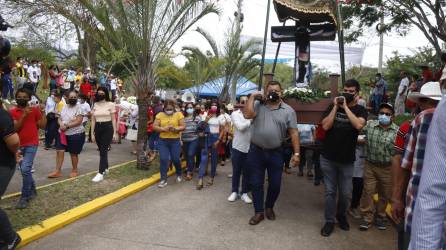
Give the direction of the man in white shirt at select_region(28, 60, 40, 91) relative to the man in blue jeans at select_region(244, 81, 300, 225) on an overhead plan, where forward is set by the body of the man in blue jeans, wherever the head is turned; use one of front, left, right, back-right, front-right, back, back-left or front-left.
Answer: back-right

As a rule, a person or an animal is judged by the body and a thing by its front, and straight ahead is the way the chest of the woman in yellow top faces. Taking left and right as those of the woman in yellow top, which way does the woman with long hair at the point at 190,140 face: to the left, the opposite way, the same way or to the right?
the same way

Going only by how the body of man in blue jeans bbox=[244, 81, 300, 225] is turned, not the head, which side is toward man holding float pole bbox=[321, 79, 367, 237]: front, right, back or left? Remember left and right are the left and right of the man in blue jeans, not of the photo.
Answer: left

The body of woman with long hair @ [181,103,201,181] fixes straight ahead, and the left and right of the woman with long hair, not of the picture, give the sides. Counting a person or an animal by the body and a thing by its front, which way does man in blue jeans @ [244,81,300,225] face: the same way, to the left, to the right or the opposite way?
the same way

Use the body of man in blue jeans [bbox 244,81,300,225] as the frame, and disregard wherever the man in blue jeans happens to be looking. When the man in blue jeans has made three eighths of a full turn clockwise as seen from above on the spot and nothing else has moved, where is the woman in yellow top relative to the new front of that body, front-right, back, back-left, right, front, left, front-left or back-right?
front

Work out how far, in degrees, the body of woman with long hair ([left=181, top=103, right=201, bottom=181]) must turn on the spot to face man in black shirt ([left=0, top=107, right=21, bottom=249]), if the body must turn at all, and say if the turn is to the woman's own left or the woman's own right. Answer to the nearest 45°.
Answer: approximately 45° to the woman's own right

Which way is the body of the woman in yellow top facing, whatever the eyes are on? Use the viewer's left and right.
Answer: facing the viewer

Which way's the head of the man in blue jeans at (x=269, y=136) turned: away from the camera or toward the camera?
toward the camera

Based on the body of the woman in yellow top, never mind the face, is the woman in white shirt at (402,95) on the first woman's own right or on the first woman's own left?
on the first woman's own left

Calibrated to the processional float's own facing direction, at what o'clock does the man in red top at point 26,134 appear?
The man in red top is roughly at 2 o'clock from the processional float.

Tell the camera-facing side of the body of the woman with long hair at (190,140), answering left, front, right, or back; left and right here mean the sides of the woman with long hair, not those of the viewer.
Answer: front

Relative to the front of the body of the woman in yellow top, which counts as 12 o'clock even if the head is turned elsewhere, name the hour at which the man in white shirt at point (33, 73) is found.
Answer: The man in white shirt is roughly at 5 o'clock from the woman in yellow top.
